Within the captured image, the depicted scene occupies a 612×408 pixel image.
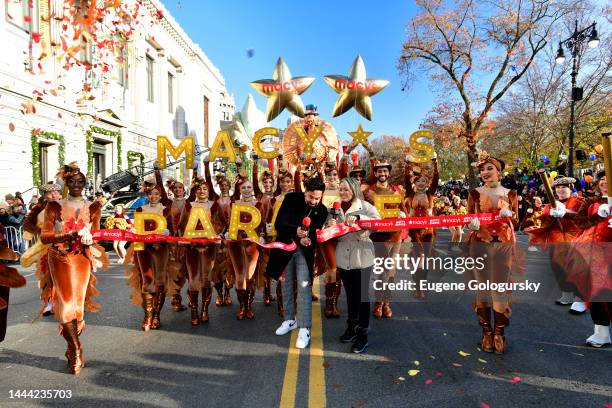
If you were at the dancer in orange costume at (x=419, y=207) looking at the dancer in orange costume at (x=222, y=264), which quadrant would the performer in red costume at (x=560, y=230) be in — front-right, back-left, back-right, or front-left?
back-left

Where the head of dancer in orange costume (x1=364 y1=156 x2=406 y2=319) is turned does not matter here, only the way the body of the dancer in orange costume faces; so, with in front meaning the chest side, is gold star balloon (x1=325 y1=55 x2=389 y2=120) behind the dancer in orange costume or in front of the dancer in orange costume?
behind

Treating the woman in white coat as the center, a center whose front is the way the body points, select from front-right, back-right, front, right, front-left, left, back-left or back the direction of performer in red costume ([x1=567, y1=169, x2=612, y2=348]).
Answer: back-left

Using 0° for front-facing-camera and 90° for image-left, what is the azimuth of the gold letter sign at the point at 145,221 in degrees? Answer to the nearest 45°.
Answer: approximately 0°

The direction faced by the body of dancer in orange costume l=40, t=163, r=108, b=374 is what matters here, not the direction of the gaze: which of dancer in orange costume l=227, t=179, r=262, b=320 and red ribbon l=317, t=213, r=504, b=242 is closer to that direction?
the red ribbon

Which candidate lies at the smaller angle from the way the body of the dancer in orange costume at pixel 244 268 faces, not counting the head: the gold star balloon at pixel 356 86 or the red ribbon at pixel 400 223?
the red ribbon

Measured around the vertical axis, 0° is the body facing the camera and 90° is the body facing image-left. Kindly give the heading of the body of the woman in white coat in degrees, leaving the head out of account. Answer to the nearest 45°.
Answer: approximately 45°
